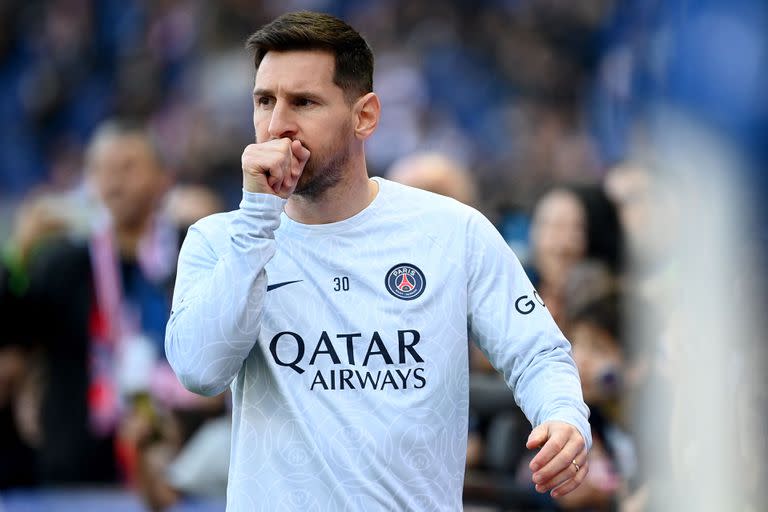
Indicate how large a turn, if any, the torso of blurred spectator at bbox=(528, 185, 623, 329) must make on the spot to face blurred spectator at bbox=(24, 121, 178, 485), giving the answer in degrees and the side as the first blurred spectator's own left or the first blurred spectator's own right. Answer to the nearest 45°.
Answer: approximately 45° to the first blurred spectator's own right

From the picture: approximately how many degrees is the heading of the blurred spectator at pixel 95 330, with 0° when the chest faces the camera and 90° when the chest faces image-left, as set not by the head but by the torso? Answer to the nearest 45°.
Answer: approximately 315°

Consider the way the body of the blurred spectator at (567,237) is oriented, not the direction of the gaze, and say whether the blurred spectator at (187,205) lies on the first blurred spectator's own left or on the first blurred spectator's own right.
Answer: on the first blurred spectator's own right

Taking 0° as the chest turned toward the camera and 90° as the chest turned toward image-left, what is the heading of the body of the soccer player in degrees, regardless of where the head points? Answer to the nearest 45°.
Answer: approximately 0°

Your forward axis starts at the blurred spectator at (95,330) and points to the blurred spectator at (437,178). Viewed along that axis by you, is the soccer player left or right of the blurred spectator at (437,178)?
right

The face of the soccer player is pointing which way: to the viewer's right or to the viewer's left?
to the viewer's left

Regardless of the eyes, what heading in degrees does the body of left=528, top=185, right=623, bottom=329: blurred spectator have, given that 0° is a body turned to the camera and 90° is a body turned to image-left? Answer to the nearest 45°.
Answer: approximately 45°
